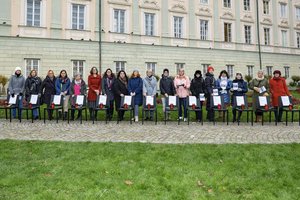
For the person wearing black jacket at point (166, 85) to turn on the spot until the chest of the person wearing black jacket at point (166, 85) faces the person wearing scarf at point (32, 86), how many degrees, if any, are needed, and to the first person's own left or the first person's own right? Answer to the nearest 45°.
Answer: approximately 90° to the first person's own right

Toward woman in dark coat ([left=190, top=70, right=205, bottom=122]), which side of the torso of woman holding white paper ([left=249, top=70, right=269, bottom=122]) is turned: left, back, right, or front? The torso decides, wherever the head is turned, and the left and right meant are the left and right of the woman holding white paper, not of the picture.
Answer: right

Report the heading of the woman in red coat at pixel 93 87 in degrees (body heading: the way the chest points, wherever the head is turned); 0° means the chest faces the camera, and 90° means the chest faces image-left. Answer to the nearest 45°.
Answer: approximately 0°

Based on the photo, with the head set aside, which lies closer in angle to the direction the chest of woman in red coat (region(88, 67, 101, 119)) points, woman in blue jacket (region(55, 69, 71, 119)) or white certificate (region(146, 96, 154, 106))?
the white certificate

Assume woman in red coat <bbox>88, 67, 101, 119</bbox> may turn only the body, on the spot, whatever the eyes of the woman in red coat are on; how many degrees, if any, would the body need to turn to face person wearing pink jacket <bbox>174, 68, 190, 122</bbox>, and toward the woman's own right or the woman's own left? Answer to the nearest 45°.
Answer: approximately 90° to the woman's own left

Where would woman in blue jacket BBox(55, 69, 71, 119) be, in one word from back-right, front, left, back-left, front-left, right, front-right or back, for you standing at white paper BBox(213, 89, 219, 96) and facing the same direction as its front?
right

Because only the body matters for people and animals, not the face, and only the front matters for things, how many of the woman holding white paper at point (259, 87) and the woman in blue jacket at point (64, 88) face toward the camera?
2

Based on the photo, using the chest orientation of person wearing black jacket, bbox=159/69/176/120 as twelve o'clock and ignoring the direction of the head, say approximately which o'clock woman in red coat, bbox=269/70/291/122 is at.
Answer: The woman in red coat is roughly at 9 o'clock from the person wearing black jacket.

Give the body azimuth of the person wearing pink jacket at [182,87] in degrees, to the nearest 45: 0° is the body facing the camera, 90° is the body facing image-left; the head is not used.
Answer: approximately 0°

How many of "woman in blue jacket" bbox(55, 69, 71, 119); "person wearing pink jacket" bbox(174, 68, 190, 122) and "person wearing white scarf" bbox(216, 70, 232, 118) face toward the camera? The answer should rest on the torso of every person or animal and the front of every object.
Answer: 3
